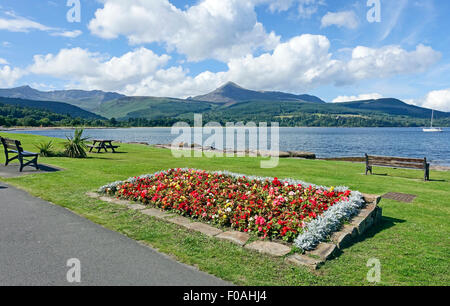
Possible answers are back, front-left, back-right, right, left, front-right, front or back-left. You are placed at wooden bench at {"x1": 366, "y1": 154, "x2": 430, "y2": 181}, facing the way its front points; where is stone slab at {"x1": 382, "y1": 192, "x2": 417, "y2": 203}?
back-right

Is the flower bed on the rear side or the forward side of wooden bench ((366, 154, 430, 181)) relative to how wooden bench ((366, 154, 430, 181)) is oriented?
on the rear side

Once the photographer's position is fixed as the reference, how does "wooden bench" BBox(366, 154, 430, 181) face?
facing away from the viewer and to the right of the viewer
